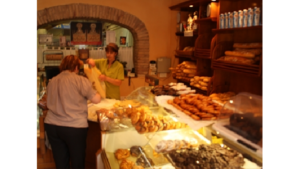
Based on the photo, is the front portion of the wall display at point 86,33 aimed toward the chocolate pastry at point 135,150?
yes

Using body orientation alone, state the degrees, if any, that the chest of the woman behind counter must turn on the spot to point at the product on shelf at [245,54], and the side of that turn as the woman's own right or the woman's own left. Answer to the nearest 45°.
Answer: approximately 90° to the woman's own left

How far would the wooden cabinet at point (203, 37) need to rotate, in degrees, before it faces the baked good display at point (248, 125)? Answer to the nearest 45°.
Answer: approximately 45° to its left

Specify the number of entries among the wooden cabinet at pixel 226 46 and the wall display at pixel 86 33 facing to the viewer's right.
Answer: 0

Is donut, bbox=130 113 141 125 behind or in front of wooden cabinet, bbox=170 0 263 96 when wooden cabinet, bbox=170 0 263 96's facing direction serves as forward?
in front

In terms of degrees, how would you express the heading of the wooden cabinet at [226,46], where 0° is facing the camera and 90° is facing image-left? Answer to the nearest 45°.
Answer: approximately 45°

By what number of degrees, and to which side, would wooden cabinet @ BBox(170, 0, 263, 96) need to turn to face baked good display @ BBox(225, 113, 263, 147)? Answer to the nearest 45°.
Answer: approximately 45° to its left

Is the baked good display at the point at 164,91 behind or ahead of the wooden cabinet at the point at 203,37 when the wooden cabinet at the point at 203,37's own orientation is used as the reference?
ahead

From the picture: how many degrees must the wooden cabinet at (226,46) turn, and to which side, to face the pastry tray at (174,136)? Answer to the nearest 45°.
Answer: approximately 45° to its left

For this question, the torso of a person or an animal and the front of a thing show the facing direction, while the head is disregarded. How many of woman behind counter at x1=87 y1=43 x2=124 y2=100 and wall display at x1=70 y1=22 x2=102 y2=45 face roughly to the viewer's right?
0

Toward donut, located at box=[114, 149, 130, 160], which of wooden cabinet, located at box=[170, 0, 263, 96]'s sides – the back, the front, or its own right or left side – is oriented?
front
